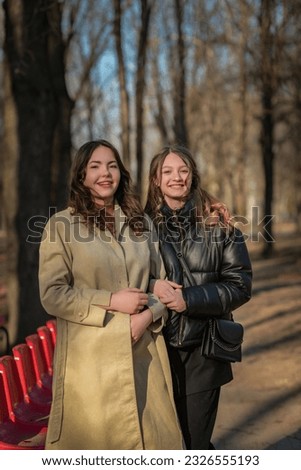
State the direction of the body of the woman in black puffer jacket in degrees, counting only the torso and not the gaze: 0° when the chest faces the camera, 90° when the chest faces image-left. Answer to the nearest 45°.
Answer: approximately 45°
